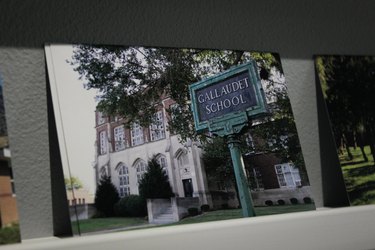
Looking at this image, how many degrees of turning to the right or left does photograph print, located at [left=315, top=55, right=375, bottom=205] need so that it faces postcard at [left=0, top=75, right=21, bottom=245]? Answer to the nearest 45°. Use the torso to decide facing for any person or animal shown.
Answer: approximately 45° to its right

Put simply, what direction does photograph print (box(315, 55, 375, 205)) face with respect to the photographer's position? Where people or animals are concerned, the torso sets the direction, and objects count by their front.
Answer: facing the viewer

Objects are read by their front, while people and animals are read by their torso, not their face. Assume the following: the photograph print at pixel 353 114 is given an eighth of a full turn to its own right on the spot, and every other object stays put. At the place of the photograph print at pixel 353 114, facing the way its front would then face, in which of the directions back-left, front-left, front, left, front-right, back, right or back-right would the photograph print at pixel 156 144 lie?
front
